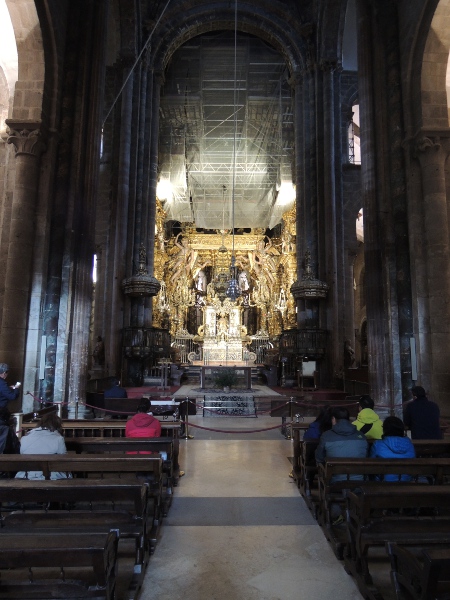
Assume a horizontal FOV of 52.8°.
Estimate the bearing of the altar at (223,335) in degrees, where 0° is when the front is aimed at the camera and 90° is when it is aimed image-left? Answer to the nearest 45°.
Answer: approximately 0°

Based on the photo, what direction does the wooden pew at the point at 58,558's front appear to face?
away from the camera

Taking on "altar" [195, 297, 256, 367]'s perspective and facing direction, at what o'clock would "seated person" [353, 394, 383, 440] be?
The seated person is roughly at 12 o'clock from the altar.

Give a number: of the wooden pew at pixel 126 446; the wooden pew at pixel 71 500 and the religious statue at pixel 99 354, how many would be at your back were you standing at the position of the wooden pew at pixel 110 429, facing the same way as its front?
2

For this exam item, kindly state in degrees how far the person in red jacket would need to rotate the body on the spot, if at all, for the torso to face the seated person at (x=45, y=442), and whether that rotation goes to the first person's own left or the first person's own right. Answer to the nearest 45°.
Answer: approximately 135° to the first person's own left

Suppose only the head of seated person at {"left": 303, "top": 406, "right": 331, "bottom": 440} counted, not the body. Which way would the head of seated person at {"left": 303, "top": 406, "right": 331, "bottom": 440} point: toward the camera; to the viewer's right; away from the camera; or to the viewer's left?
away from the camera

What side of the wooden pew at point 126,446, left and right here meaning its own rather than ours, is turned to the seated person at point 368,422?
right

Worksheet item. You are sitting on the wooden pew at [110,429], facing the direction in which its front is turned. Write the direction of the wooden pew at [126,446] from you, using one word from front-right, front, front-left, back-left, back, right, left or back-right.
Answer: back

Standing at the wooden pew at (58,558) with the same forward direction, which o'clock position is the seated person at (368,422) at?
The seated person is roughly at 2 o'clock from the wooden pew.

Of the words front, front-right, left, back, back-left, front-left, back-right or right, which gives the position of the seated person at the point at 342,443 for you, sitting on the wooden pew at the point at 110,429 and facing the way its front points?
back-right

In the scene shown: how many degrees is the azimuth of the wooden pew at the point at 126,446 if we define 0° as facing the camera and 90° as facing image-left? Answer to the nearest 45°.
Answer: approximately 180°
